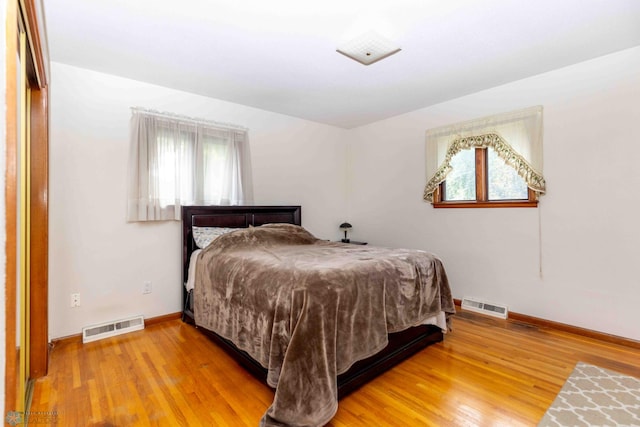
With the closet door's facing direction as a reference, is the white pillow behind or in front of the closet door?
in front

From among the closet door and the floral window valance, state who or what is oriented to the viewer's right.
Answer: the closet door

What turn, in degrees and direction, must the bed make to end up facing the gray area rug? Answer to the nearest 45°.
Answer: approximately 45° to its left

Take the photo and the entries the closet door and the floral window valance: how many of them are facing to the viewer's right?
1

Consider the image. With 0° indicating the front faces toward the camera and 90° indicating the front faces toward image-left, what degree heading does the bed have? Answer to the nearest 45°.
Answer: approximately 315°

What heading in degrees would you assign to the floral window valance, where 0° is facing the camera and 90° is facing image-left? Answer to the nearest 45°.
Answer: approximately 45°

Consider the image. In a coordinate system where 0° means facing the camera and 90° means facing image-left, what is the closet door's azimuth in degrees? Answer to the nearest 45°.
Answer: approximately 270°

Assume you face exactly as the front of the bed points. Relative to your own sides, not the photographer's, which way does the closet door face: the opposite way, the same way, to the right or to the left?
to the left
